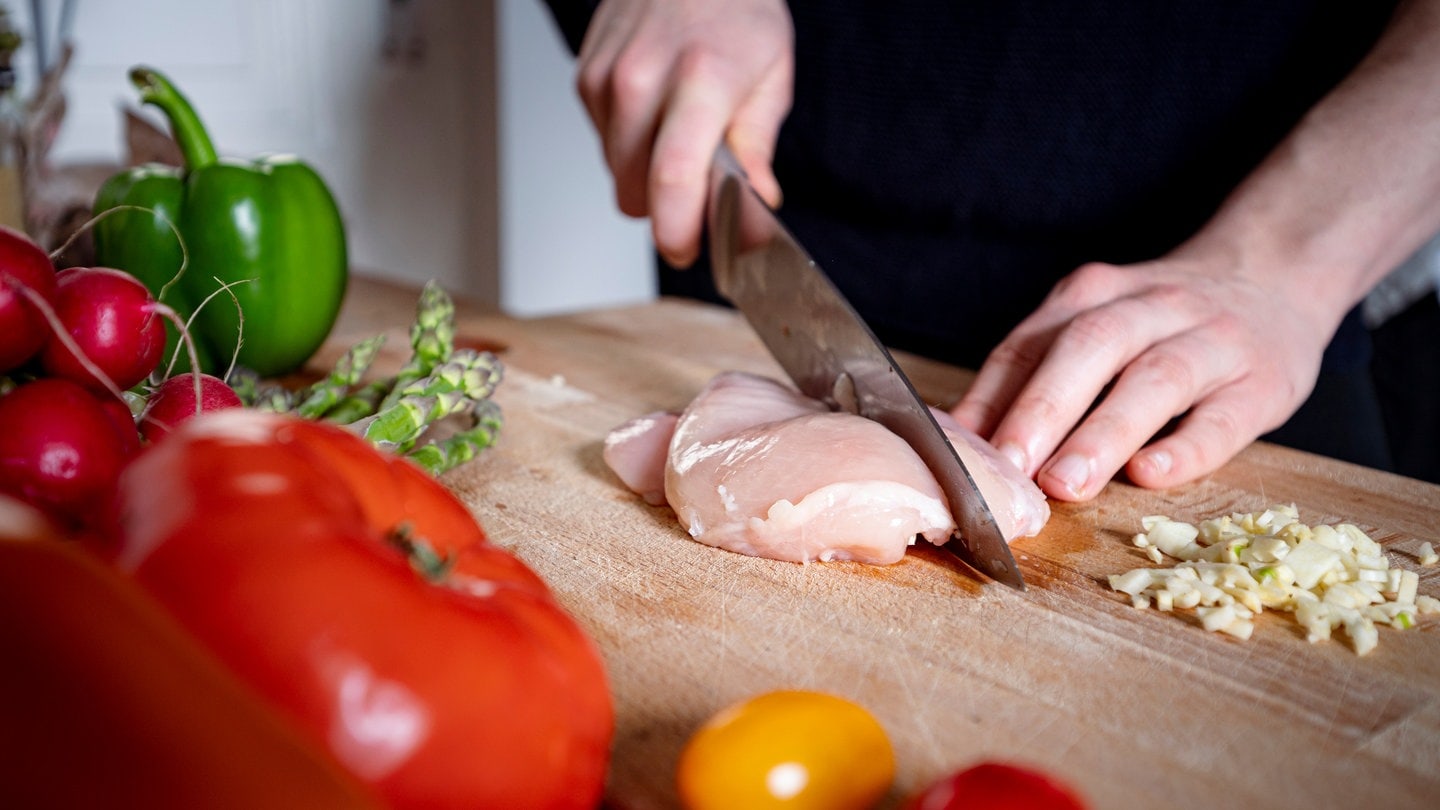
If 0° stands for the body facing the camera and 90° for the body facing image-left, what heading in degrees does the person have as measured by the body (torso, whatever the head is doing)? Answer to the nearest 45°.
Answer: approximately 45°

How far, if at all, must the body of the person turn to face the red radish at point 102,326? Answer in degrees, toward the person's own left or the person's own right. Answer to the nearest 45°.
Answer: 0° — they already face it

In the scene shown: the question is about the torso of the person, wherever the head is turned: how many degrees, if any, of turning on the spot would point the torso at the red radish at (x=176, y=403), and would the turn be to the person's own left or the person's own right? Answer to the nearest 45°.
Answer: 0° — they already face it

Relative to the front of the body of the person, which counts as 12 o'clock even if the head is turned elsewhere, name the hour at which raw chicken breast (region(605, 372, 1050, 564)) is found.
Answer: The raw chicken breast is roughly at 11 o'clock from the person.

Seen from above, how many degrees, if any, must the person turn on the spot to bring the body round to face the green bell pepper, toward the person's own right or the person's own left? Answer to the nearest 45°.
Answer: approximately 45° to the person's own right
